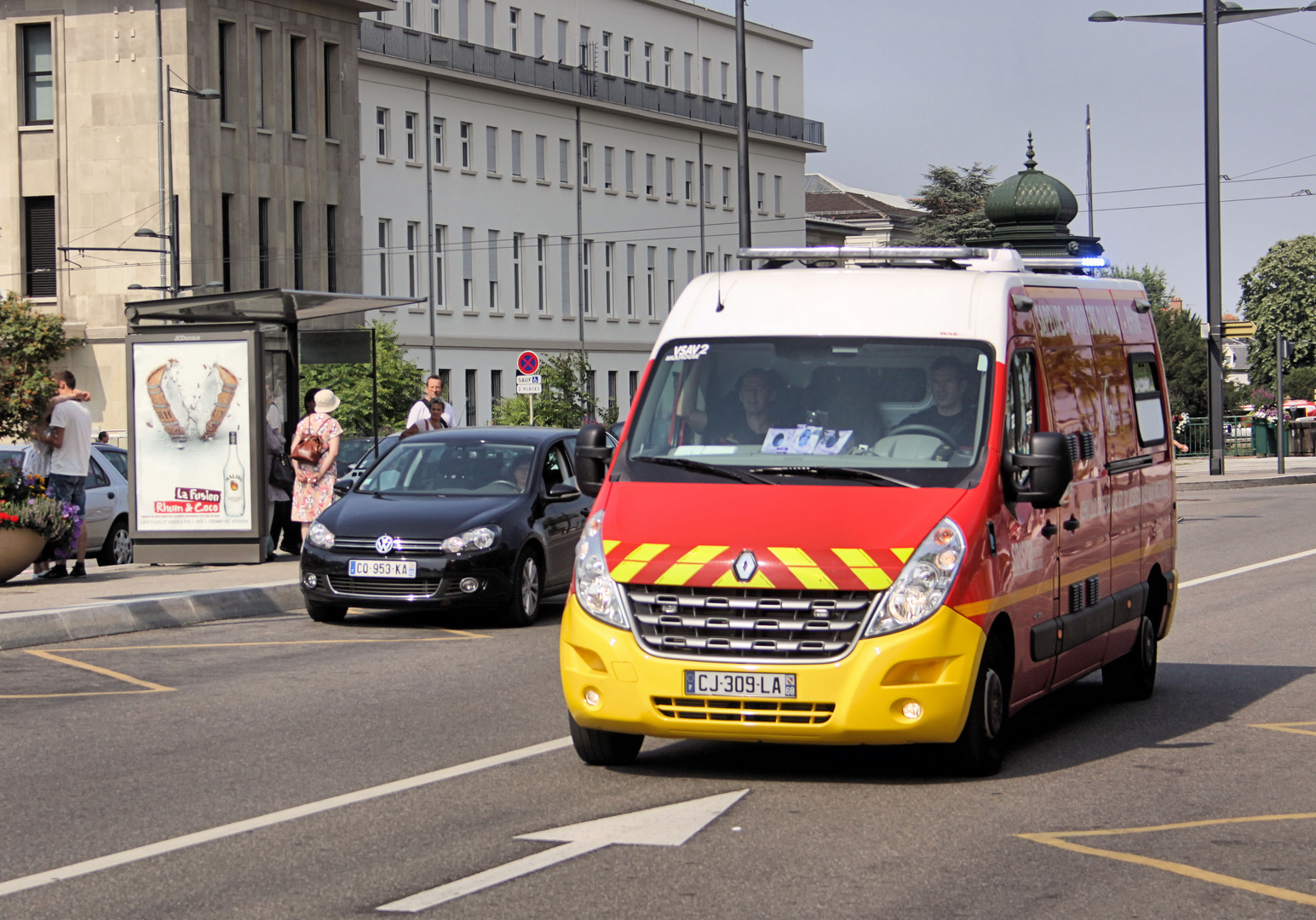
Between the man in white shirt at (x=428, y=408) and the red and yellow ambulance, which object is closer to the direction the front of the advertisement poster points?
the red and yellow ambulance

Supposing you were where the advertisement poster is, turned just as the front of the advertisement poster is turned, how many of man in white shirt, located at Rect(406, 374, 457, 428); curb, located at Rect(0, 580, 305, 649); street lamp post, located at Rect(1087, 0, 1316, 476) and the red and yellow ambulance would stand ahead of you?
2

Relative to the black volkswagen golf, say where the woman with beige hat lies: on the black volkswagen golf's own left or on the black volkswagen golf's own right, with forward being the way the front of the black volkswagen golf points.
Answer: on the black volkswagen golf's own right

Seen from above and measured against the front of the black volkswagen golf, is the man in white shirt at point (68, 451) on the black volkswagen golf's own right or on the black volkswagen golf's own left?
on the black volkswagen golf's own right

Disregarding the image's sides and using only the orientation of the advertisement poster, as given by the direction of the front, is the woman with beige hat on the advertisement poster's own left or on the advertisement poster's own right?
on the advertisement poster's own left

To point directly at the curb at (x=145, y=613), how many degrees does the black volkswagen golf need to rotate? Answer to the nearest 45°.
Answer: approximately 45° to its right

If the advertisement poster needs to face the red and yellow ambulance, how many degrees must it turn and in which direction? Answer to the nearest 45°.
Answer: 0° — it already faces it

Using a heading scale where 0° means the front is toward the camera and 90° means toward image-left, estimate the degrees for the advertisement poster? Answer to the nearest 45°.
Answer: approximately 0°

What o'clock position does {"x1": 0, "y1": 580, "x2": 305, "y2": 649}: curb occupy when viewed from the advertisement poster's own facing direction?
The curb is roughly at 12 o'clock from the advertisement poster.

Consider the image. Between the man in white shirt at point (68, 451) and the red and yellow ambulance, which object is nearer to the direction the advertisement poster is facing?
the red and yellow ambulance
